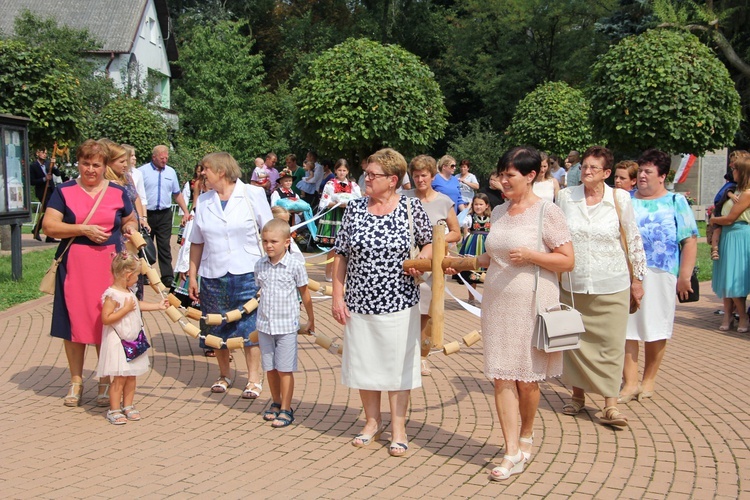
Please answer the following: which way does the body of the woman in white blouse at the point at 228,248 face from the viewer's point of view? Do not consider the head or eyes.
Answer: toward the camera

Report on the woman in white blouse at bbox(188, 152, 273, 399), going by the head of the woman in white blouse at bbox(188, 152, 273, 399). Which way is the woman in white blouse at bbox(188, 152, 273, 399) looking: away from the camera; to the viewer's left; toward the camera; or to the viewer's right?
to the viewer's left

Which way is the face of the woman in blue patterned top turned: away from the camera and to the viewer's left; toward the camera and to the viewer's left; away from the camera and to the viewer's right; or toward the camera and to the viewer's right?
toward the camera and to the viewer's left

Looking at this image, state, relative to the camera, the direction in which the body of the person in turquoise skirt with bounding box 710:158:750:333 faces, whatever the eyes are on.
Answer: to the viewer's left

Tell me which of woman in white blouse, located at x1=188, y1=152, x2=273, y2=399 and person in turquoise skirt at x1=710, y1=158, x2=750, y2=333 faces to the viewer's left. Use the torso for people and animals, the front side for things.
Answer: the person in turquoise skirt

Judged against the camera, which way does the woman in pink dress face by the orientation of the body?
toward the camera

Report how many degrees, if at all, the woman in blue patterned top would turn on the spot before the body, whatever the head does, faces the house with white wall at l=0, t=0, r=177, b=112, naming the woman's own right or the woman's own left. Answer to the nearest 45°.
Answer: approximately 90° to the woman's own right

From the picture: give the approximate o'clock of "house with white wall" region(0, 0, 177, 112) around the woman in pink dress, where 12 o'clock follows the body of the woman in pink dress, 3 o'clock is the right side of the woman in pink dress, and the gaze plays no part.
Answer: The house with white wall is roughly at 6 o'clock from the woman in pink dress.

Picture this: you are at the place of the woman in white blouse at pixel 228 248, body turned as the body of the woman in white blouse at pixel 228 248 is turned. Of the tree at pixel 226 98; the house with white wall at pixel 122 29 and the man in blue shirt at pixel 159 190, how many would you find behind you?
3

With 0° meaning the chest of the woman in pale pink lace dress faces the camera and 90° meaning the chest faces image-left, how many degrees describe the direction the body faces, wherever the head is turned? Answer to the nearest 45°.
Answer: approximately 45°

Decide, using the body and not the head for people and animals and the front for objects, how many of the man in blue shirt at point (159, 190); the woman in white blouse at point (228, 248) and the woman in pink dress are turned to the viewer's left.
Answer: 0

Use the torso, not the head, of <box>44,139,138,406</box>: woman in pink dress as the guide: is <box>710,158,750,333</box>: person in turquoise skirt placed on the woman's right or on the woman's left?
on the woman's left

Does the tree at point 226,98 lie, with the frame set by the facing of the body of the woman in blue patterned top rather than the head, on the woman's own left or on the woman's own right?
on the woman's own right
